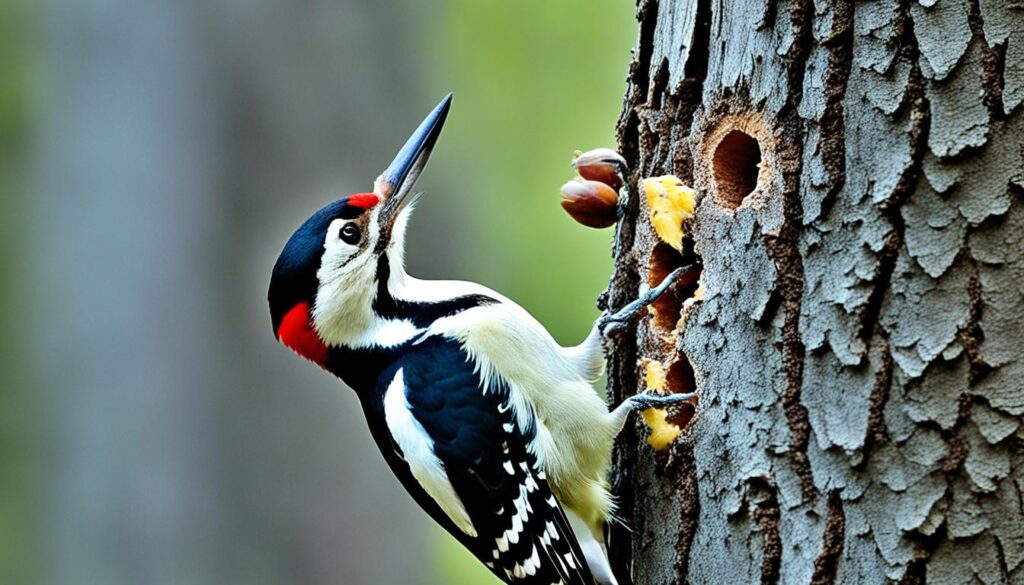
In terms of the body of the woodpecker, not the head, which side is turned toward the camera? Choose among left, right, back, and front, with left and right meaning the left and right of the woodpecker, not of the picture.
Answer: right

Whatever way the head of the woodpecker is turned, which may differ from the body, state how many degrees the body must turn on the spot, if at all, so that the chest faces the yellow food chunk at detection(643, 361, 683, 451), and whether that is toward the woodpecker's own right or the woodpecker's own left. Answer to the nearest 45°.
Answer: approximately 45° to the woodpecker's own right
